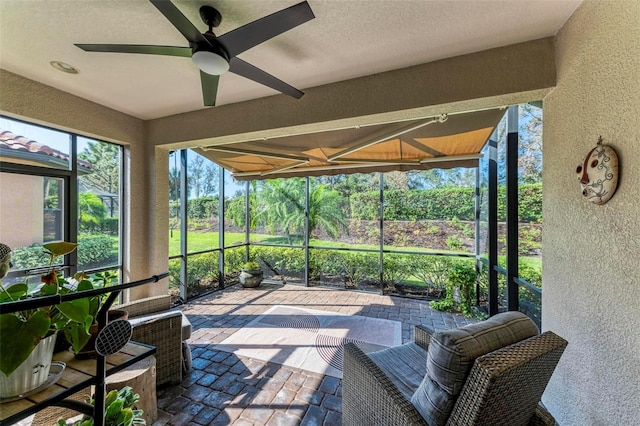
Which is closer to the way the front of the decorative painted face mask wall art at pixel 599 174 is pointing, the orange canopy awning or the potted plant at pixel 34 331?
the potted plant

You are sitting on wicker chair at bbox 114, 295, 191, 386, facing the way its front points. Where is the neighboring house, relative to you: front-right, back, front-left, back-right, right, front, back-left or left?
back

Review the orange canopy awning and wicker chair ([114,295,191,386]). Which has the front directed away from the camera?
the orange canopy awning

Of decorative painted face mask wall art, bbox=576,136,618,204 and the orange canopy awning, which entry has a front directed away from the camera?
the orange canopy awning

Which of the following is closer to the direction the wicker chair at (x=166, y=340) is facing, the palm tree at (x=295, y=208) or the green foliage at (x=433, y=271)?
the green foliage

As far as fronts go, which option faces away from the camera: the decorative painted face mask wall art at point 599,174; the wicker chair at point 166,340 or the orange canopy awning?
the orange canopy awning

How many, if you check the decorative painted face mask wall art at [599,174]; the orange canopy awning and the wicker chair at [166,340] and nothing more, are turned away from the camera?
1

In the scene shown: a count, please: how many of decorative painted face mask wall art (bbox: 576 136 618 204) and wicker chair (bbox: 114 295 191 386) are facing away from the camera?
0

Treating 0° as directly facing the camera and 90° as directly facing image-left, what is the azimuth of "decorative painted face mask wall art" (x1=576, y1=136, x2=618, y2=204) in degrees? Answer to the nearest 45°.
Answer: approximately 45°

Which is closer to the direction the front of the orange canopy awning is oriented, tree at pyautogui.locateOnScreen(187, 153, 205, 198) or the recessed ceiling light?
the tree

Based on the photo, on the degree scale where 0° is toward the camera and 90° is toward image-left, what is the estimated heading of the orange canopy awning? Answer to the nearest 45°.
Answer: approximately 180°

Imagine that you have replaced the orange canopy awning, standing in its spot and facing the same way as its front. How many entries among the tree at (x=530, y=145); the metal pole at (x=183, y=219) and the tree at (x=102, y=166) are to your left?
2

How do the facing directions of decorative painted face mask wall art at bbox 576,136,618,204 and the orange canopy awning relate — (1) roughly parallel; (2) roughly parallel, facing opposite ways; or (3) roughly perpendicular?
roughly perpendicular
